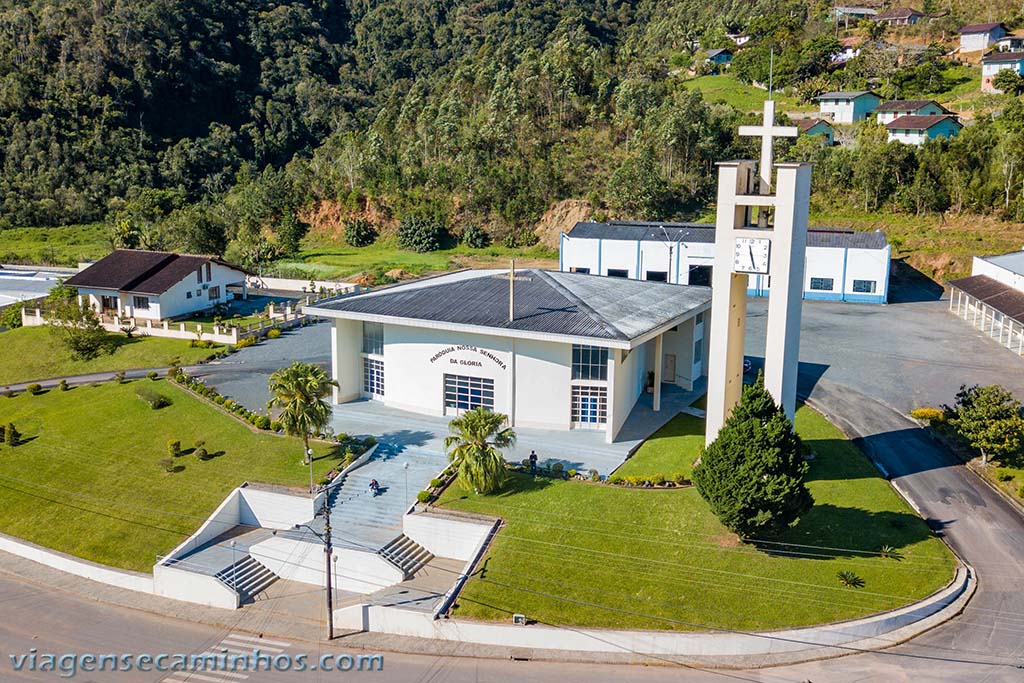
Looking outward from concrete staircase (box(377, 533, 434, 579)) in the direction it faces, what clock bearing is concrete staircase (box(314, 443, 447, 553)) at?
concrete staircase (box(314, 443, 447, 553)) is roughly at 7 o'clock from concrete staircase (box(377, 533, 434, 579)).

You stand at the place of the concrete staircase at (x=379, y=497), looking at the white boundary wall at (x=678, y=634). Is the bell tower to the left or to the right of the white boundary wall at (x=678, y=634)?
left

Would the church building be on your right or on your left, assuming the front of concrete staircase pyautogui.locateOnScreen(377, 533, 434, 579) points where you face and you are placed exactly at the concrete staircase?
on your left

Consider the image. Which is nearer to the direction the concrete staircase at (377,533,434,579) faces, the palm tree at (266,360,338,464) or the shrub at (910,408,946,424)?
the shrub

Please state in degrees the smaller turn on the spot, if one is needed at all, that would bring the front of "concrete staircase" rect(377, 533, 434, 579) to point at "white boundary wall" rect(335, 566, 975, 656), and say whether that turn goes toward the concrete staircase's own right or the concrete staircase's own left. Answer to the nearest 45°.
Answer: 0° — it already faces it

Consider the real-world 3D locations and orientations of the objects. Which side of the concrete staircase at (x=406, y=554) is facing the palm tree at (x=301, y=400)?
back

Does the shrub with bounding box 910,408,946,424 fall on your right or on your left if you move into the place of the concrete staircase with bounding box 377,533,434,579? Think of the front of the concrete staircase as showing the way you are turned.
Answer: on your left

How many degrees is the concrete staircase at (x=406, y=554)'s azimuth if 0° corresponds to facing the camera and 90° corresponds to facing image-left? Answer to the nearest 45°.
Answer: approximately 315°

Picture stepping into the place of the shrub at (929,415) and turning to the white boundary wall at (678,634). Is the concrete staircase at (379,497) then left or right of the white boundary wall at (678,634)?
right

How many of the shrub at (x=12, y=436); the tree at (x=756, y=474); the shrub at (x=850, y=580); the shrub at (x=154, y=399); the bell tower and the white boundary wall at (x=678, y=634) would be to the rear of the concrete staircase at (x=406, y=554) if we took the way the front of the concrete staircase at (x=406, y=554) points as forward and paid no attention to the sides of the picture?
2

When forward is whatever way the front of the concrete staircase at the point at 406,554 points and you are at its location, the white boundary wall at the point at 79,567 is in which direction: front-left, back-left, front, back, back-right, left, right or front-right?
back-right
